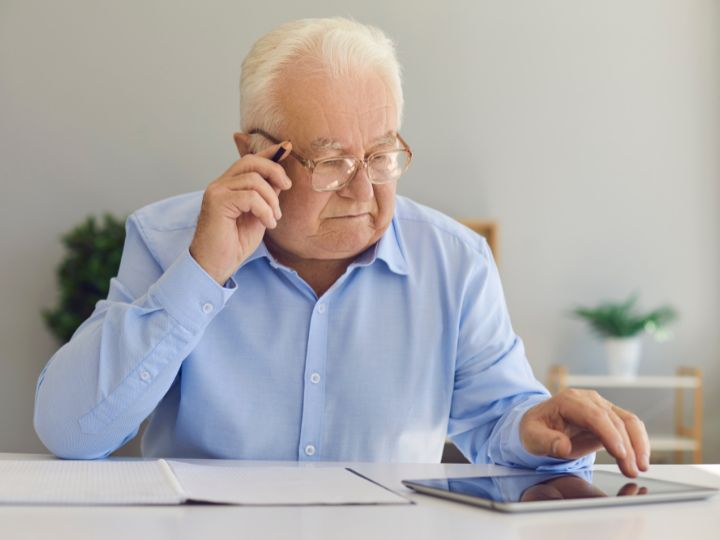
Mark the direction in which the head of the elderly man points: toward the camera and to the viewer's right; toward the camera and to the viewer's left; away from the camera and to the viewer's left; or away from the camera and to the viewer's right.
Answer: toward the camera and to the viewer's right

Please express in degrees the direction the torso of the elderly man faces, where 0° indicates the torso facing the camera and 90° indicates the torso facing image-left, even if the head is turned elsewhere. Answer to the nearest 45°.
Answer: approximately 0°

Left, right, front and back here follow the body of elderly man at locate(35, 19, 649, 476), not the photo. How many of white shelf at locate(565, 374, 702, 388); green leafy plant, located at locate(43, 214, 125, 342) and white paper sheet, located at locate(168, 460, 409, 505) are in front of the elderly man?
1

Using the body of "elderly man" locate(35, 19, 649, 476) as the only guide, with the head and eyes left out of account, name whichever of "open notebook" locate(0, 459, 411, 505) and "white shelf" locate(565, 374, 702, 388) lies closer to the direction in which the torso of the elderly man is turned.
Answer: the open notebook

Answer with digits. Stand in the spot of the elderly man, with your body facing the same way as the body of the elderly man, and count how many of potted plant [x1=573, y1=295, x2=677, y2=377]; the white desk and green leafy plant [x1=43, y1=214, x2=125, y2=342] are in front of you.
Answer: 1

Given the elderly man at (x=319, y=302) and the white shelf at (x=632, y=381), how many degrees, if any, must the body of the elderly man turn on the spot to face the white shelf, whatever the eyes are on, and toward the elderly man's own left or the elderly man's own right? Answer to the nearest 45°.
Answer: approximately 135° to the elderly man's own left

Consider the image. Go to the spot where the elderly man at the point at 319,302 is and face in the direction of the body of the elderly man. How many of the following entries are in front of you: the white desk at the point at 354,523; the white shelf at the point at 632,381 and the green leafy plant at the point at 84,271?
1

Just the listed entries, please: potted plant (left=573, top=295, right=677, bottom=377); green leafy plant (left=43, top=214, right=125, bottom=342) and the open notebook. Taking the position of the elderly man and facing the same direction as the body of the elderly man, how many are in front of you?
1

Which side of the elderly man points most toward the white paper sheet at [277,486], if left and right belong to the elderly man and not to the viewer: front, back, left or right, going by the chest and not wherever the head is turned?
front

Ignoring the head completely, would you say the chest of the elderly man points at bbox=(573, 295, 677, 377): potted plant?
no

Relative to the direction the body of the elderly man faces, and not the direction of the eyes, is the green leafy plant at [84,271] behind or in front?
behind

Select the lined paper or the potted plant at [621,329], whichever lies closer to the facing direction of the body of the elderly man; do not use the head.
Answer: the lined paper

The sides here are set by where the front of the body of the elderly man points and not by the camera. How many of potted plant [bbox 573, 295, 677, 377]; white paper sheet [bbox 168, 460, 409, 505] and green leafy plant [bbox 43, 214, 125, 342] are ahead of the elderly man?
1

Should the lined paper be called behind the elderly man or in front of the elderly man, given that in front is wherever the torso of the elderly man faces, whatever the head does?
in front

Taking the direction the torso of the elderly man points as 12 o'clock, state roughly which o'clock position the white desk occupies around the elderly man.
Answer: The white desk is roughly at 12 o'clock from the elderly man.
